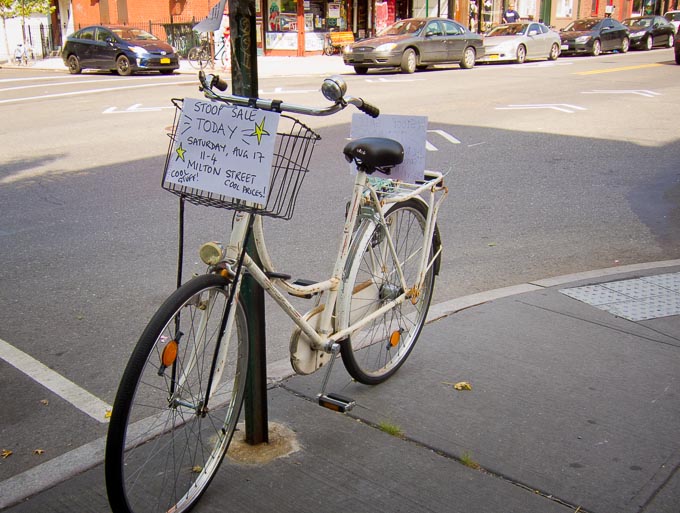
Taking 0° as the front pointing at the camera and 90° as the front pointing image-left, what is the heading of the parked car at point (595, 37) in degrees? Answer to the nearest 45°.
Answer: approximately 45°

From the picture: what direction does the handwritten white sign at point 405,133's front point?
away from the camera

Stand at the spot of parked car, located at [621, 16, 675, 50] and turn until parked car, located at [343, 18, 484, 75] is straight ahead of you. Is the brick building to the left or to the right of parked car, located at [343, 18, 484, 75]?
right

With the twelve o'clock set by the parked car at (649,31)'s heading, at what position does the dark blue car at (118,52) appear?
The dark blue car is roughly at 12 o'clock from the parked car.

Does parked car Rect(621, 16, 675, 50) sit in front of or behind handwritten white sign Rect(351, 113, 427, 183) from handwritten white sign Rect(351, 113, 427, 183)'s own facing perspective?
in front

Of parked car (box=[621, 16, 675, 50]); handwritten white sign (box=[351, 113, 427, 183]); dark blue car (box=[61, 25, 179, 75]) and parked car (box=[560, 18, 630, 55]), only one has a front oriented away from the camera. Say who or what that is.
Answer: the handwritten white sign

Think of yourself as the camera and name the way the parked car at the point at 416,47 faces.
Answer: facing the viewer and to the left of the viewer

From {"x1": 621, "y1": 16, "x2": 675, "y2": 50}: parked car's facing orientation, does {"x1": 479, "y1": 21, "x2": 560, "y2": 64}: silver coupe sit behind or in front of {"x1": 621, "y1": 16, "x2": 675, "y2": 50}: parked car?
in front

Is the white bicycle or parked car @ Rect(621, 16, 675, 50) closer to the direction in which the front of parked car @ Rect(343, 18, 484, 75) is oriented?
the white bicycle

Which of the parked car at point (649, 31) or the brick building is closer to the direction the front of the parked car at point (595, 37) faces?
the brick building

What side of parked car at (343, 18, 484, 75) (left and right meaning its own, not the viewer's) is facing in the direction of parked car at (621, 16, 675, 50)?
back

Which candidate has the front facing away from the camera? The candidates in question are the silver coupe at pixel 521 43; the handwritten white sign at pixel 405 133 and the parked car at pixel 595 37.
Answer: the handwritten white sign

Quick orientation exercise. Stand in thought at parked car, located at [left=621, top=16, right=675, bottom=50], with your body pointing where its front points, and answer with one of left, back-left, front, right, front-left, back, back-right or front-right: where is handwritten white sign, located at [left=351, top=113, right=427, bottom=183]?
front-left

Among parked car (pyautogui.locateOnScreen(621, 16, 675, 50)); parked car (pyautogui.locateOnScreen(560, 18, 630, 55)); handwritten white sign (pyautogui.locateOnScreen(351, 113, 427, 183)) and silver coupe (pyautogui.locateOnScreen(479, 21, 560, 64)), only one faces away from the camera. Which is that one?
the handwritten white sign

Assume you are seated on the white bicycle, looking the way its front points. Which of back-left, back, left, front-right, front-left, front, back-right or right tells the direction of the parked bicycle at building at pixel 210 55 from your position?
back-right
